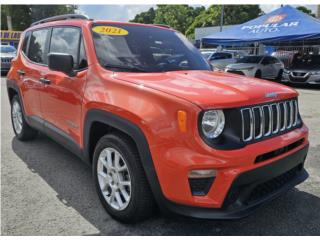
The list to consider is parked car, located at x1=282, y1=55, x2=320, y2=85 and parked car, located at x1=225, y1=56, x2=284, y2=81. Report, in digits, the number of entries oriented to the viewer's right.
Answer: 0

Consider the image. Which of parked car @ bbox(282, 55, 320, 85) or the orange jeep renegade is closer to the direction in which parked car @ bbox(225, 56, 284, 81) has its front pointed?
the orange jeep renegade

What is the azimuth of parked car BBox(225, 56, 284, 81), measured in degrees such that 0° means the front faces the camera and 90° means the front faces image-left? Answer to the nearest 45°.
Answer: approximately 45°

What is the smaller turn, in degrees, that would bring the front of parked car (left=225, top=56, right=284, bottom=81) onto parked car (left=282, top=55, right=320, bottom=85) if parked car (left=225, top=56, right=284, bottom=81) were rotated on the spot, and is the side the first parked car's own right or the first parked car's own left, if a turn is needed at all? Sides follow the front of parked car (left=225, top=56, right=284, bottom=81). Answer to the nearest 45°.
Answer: approximately 90° to the first parked car's own left

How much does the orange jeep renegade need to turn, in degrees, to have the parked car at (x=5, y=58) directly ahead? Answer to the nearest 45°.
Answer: approximately 180°

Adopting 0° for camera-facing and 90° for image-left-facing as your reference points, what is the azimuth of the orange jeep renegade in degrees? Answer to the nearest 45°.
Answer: approximately 315°

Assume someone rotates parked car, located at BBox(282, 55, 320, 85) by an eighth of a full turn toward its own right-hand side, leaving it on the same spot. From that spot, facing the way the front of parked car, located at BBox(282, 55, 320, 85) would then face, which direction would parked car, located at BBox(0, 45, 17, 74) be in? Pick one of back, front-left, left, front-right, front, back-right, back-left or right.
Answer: front

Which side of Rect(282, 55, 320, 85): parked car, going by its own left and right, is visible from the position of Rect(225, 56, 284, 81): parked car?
right

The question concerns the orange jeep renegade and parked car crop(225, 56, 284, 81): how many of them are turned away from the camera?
0

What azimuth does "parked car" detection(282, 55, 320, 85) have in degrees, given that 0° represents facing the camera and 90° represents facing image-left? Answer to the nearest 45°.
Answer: approximately 45°

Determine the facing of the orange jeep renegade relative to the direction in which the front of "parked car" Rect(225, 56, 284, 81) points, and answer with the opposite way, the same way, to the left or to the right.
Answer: to the left
